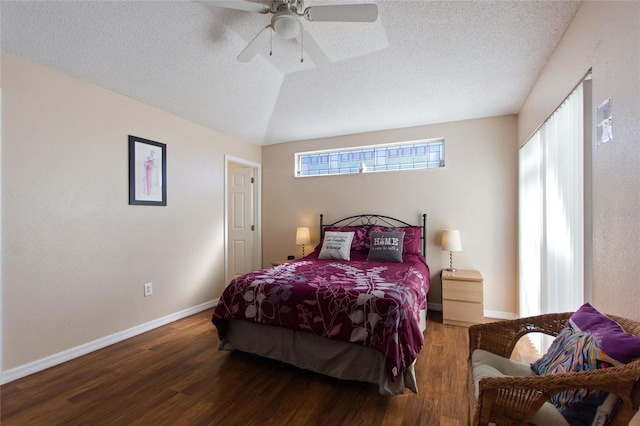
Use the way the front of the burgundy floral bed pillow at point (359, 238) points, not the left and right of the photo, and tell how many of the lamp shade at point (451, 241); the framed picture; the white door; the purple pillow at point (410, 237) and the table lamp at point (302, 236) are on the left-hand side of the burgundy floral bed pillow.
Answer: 2

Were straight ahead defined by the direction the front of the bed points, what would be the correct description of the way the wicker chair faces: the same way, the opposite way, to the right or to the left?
to the right

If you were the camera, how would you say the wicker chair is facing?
facing to the left of the viewer

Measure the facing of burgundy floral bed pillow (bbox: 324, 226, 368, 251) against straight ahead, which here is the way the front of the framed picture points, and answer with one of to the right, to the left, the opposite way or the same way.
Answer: to the right

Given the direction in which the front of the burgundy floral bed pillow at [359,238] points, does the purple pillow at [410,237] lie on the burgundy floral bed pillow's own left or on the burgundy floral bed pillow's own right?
on the burgundy floral bed pillow's own left

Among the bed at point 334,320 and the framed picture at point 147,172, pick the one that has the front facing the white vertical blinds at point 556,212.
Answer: the framed picture

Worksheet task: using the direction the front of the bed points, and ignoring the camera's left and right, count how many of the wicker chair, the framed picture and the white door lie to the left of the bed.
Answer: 1

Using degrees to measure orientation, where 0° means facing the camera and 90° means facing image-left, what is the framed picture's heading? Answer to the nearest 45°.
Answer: approximately 315°

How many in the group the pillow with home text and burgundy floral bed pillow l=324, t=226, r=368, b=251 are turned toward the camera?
2

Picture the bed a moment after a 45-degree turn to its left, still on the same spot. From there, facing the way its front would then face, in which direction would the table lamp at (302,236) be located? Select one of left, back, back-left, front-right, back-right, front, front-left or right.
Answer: back
